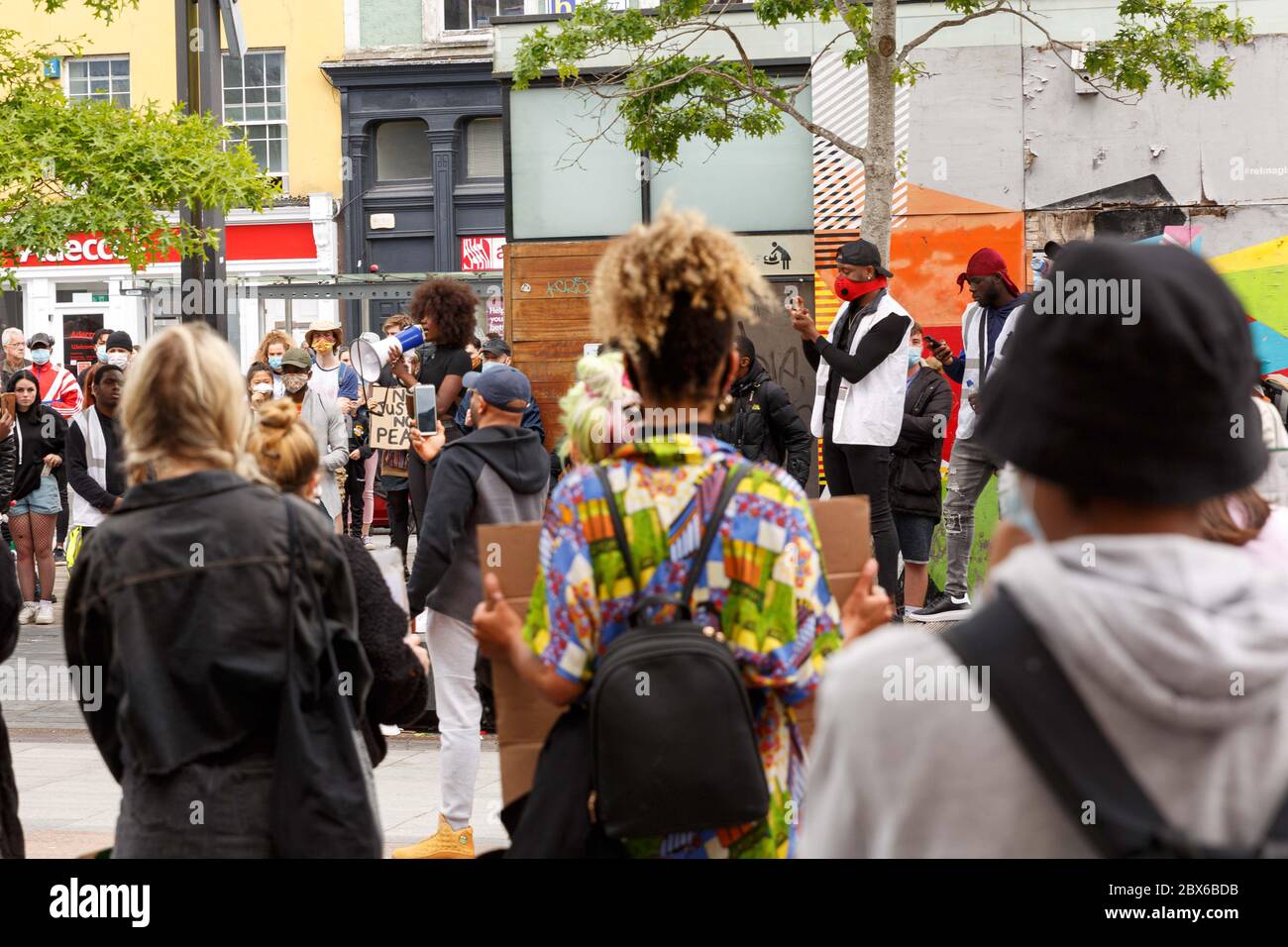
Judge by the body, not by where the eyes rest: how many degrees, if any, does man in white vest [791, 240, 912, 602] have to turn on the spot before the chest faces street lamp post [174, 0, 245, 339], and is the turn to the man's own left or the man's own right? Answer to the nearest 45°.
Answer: approximately 45° to the man's own right

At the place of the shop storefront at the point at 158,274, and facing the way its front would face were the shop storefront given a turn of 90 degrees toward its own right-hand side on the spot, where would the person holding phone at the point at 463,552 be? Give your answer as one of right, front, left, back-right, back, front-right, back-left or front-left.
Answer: left

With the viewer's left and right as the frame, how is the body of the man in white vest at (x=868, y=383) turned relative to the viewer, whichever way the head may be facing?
facing the viewer and to the left of the viewer

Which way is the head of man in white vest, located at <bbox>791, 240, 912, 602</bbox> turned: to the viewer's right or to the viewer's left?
to the viewer's left

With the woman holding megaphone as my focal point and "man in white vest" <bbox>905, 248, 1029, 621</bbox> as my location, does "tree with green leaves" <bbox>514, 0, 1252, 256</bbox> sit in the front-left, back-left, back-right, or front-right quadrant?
front-right

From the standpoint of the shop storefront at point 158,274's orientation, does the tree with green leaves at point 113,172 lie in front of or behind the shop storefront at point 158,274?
in front

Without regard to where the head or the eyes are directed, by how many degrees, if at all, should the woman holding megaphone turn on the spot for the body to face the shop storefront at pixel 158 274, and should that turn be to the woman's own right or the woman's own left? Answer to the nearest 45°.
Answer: approximately 90° to the woman's own right

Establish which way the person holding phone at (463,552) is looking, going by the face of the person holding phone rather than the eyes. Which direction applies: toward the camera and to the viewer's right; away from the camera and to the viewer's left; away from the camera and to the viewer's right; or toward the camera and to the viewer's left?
away from the camera and to the viewer's left

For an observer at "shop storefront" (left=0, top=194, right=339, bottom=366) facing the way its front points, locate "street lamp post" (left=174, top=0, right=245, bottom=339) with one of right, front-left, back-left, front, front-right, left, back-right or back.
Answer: front

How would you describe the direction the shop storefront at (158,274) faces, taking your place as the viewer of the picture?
facing the viewer
